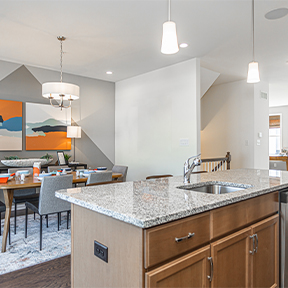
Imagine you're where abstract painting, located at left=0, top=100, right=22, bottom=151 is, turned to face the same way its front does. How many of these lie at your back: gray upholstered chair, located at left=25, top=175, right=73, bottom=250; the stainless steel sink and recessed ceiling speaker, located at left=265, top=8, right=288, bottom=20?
0

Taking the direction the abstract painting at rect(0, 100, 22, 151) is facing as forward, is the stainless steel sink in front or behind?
in front

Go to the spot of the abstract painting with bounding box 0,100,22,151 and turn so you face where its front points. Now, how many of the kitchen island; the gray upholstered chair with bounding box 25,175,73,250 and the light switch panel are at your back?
0

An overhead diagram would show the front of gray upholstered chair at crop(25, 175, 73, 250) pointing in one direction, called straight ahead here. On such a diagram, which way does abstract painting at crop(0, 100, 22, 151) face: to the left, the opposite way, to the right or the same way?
the opposite way

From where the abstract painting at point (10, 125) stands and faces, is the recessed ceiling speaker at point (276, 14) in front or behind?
in front

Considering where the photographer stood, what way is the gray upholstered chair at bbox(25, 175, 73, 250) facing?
facing away from the viewer and to the left of the viewer

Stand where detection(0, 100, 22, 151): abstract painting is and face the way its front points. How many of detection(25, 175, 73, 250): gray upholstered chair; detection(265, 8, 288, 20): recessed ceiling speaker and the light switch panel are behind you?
0

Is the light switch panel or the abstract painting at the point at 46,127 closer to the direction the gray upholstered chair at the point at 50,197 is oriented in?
the abstract painting

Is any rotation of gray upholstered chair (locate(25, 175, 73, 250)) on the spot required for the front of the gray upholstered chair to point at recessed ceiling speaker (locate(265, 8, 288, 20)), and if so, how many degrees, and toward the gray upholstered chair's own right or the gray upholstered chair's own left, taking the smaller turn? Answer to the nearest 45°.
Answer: approximately 135° to the gray upholstered chair's own right

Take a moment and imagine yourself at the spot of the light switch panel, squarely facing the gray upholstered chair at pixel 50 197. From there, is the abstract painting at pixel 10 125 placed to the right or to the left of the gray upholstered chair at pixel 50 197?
right

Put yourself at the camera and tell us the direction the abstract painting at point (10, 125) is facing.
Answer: facing the viewer and to the right of the viewer

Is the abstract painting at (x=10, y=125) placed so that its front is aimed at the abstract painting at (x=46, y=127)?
no
